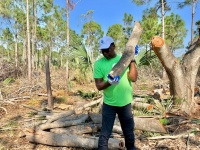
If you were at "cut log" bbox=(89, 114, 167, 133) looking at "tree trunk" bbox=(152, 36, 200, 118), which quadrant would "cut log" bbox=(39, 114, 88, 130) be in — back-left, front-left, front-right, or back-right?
back-left

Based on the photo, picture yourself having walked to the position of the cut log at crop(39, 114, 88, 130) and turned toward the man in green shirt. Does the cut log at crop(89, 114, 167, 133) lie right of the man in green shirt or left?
left

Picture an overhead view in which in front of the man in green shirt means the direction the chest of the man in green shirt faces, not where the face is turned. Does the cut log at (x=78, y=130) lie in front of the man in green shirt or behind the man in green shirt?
behind

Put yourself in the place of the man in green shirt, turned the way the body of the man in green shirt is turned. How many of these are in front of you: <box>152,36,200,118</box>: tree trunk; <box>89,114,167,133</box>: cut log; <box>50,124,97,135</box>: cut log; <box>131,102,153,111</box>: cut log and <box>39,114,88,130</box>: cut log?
0

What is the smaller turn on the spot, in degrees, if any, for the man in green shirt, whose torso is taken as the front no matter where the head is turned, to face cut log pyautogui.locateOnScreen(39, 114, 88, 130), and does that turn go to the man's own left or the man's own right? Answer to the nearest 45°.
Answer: approximately 135° to the man's own right

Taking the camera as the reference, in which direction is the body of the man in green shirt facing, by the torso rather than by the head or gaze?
toward the camera

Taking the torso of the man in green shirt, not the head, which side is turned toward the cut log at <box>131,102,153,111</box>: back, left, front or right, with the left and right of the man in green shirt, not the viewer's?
back

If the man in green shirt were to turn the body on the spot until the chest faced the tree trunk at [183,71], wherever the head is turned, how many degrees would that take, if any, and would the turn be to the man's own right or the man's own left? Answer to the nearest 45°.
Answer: approximately 135° to the man's own left
